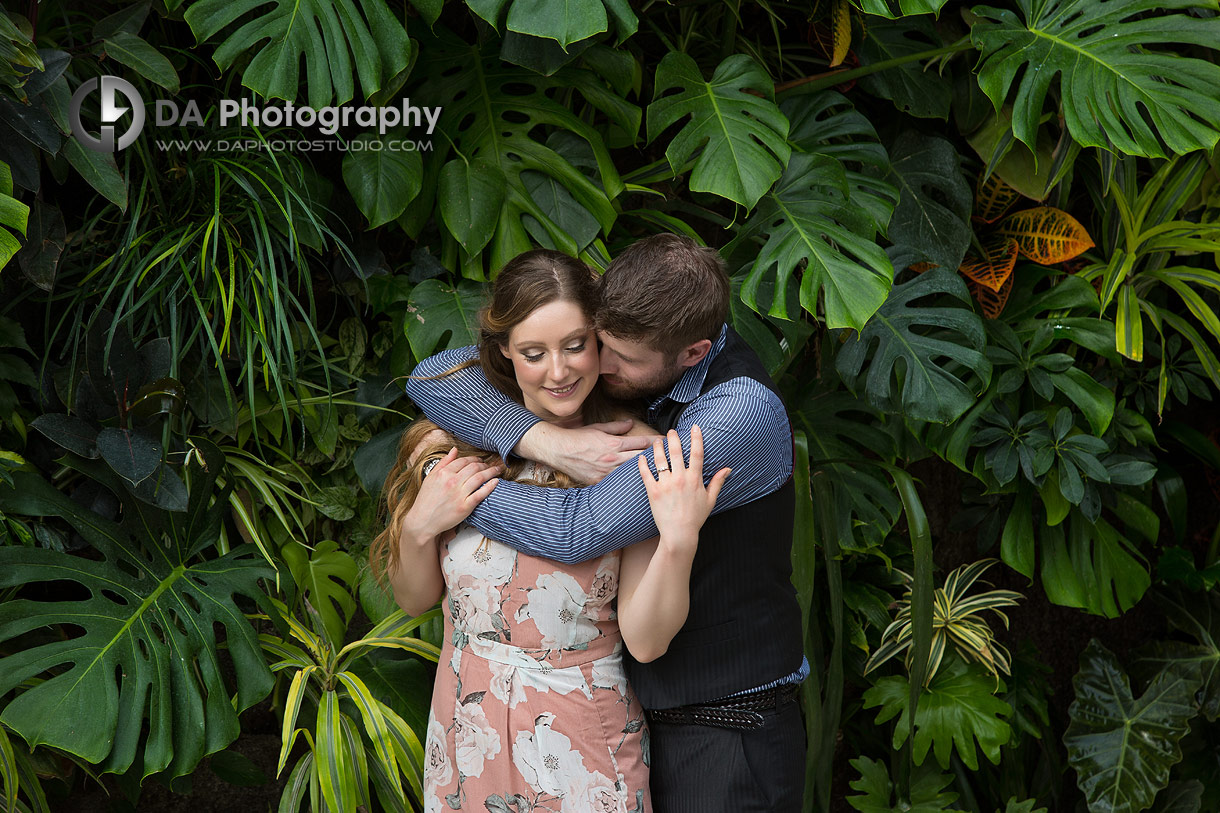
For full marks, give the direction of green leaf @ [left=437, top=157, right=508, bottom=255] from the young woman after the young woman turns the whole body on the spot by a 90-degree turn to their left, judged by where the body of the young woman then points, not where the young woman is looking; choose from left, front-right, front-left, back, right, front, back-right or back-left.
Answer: left

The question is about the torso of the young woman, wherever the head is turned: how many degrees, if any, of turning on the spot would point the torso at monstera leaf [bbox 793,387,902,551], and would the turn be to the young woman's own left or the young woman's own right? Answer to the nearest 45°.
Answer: approximately 135° to the young woman's own left

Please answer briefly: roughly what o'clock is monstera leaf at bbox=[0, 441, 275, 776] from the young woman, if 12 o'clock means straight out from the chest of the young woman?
The monstera leaf is roughly at 4 o'clock from the young woman.

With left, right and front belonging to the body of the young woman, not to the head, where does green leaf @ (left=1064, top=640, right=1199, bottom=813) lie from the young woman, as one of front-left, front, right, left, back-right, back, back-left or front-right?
back-left

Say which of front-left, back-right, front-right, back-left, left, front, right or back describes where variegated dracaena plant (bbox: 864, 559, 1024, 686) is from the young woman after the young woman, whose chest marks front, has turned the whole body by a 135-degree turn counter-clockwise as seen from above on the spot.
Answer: front

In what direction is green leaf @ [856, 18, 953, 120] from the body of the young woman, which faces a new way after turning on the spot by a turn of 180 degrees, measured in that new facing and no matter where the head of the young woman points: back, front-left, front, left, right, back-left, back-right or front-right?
front-right

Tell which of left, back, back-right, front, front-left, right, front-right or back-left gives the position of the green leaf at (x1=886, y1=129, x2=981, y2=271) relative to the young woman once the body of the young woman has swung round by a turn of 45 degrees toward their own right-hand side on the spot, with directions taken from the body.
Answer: back

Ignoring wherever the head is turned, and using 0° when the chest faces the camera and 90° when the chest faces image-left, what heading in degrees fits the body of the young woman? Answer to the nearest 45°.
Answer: approximately 0°

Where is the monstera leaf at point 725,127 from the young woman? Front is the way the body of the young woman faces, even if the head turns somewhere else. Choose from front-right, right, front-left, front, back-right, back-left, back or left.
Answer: back-left

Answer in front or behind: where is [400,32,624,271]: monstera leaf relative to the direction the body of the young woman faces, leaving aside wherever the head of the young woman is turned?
behind
